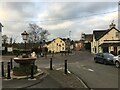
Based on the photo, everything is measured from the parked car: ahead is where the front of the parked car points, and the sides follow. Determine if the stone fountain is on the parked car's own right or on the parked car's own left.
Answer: on the parked car's own right
